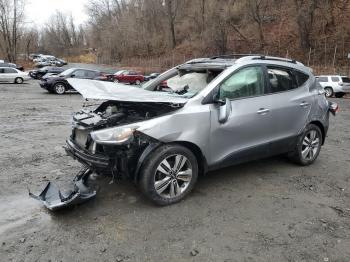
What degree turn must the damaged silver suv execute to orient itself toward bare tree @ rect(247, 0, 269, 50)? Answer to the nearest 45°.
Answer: approximately 135° to its right

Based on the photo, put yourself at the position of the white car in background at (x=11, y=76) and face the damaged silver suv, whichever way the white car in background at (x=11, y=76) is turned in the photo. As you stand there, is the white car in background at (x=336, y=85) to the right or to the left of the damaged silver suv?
left

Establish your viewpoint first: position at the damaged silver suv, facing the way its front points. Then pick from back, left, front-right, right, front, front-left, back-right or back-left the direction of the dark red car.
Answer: back-right

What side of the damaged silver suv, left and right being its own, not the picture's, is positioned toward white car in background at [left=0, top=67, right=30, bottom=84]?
right

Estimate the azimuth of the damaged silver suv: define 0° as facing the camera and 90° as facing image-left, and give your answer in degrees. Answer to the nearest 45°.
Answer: approximately 45°
